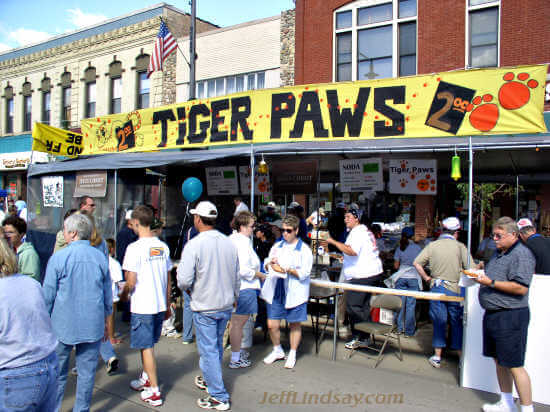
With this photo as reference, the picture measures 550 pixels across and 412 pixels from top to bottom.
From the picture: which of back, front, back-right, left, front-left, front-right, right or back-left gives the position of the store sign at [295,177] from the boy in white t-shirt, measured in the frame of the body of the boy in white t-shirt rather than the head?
right

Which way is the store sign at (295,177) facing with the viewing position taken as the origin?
facing the viewer

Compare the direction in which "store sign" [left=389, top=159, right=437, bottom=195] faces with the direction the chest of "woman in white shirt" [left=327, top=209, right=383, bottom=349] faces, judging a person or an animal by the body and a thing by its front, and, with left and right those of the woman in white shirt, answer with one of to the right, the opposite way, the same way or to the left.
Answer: to the left

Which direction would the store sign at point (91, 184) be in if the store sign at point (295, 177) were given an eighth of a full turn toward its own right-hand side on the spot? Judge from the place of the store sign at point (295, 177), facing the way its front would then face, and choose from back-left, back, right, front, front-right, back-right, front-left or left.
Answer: front-right

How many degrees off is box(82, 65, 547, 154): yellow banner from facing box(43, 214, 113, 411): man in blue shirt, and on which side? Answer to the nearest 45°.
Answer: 0° — it already faces them

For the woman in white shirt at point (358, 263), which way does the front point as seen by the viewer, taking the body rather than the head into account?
to the viewer's left

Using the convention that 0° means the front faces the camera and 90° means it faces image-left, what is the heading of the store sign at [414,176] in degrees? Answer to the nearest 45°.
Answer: approximately 0°

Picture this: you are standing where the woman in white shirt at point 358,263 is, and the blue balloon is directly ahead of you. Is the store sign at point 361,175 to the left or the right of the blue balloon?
right

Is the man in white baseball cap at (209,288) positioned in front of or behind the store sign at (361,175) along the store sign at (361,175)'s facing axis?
in front

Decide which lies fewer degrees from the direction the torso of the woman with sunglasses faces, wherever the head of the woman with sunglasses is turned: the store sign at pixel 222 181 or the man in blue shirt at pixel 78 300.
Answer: the man in blue shirt

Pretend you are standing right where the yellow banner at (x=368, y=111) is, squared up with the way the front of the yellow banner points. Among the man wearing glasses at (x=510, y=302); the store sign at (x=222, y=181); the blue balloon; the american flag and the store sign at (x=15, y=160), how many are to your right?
4

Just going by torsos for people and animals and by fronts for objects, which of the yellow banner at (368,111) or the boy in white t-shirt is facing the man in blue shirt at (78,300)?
the yellow banner

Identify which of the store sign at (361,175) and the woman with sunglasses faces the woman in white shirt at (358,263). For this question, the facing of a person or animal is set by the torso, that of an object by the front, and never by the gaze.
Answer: the store sign

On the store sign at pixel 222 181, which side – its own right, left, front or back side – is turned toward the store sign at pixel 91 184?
right

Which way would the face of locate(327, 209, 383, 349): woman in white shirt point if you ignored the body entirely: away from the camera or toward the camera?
toward the camera

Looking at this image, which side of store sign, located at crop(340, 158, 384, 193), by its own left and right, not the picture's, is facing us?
front
